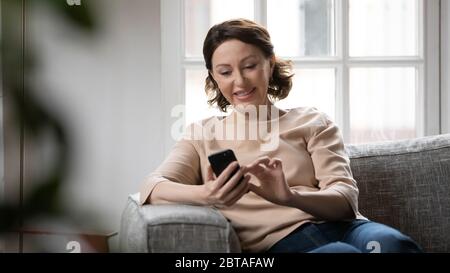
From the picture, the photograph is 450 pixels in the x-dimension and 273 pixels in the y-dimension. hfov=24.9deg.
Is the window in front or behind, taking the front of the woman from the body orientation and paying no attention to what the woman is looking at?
behind

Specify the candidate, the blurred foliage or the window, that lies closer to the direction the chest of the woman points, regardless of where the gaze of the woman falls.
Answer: the blurred foliage

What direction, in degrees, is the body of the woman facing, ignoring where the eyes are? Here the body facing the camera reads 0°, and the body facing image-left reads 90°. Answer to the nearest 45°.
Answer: approximately 0°

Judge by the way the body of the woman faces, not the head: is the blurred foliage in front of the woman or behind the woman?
in front
